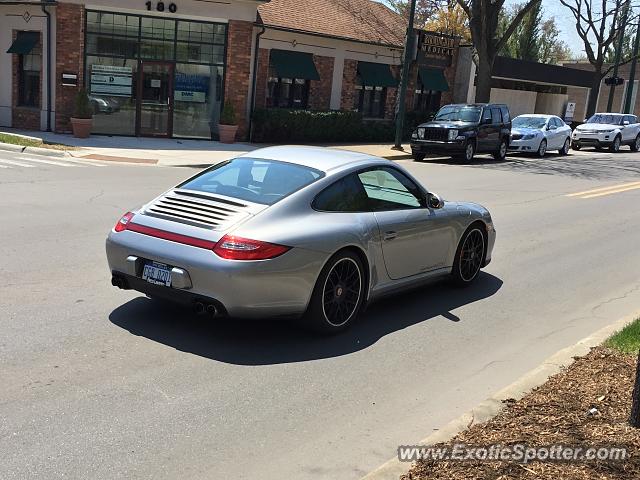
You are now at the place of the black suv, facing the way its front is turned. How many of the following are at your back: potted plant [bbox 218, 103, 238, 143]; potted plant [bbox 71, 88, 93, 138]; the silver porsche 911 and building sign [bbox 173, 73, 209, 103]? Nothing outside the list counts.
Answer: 0

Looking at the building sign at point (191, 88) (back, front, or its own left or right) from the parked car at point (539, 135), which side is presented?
left

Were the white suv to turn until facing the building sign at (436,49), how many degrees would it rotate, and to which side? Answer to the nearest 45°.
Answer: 0° — it already faces it

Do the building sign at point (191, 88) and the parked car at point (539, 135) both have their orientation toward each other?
no

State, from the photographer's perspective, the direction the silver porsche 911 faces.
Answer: facing away from the viewer and to the right of the viewer

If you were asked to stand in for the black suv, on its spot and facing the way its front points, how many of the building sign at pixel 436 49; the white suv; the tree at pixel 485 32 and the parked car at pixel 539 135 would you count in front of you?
0

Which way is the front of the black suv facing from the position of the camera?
facing the viewer and to the left of the viewer

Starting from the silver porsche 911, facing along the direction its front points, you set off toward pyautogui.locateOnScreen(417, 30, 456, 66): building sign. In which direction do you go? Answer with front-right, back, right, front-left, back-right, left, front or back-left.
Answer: front-left

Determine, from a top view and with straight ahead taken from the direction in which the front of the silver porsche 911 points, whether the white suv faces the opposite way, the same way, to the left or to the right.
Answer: the opposite way

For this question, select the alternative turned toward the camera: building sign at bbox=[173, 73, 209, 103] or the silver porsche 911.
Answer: the building sign

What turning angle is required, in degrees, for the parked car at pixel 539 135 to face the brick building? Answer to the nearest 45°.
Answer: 0° — it already faces it

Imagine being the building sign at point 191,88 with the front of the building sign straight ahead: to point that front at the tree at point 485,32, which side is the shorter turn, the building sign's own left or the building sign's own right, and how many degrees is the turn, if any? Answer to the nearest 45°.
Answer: approximately 90° to the building sign's own left

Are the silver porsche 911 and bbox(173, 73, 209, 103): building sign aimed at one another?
no

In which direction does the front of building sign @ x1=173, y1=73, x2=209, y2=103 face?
toward the camera

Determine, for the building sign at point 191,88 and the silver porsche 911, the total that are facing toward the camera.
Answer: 1

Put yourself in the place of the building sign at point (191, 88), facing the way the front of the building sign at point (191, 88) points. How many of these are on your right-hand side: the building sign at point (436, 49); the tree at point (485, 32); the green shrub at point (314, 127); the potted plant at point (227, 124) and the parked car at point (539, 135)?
0
